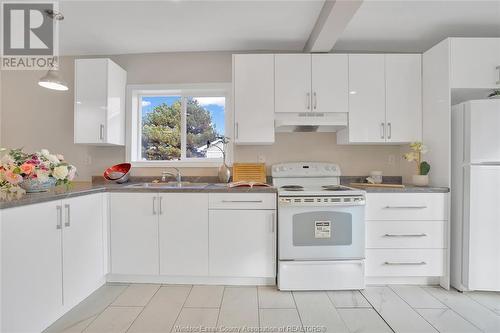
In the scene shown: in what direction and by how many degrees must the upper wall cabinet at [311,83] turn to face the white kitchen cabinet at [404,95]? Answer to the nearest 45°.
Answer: approximately 90° to its left

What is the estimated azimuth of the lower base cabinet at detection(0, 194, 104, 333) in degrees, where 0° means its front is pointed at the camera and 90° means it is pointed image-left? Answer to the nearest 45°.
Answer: approximately 315°

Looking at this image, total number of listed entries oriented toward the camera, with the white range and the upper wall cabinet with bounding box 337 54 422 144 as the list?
2

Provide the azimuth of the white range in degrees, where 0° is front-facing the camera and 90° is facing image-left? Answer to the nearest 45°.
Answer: approximately 0°

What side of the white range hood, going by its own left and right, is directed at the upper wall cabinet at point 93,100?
right

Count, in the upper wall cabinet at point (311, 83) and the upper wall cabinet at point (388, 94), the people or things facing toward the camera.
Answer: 2
